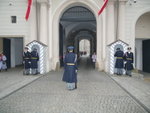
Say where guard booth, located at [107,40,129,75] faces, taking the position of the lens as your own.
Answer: facing the viewer

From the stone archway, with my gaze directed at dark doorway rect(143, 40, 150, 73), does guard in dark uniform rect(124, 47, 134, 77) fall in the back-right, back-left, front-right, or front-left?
front-right

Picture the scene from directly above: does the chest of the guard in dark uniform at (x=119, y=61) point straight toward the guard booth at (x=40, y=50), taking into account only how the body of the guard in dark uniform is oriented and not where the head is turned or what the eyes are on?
no

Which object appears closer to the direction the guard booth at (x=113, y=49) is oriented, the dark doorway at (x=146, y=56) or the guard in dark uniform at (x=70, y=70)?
the guard in dark uniform

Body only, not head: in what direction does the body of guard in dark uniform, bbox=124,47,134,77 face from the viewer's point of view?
toward the camera

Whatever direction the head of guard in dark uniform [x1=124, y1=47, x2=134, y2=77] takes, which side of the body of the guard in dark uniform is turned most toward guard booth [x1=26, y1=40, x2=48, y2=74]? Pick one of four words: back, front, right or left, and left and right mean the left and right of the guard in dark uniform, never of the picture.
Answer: right

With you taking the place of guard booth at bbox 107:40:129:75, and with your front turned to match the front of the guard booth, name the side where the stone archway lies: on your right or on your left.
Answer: on your right

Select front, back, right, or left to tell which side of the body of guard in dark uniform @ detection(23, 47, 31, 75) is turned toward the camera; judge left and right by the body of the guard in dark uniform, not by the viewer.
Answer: front

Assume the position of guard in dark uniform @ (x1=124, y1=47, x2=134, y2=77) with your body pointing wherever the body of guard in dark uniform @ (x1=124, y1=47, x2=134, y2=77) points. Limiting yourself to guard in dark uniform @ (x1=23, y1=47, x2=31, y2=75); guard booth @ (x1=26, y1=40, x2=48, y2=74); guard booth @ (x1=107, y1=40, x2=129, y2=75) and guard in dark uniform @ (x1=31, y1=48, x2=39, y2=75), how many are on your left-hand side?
0

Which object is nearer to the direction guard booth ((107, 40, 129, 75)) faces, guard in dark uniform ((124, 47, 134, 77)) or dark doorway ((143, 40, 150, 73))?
the guard in dark uniform

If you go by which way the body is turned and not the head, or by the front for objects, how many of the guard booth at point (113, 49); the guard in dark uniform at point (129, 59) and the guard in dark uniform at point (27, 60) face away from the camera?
0
